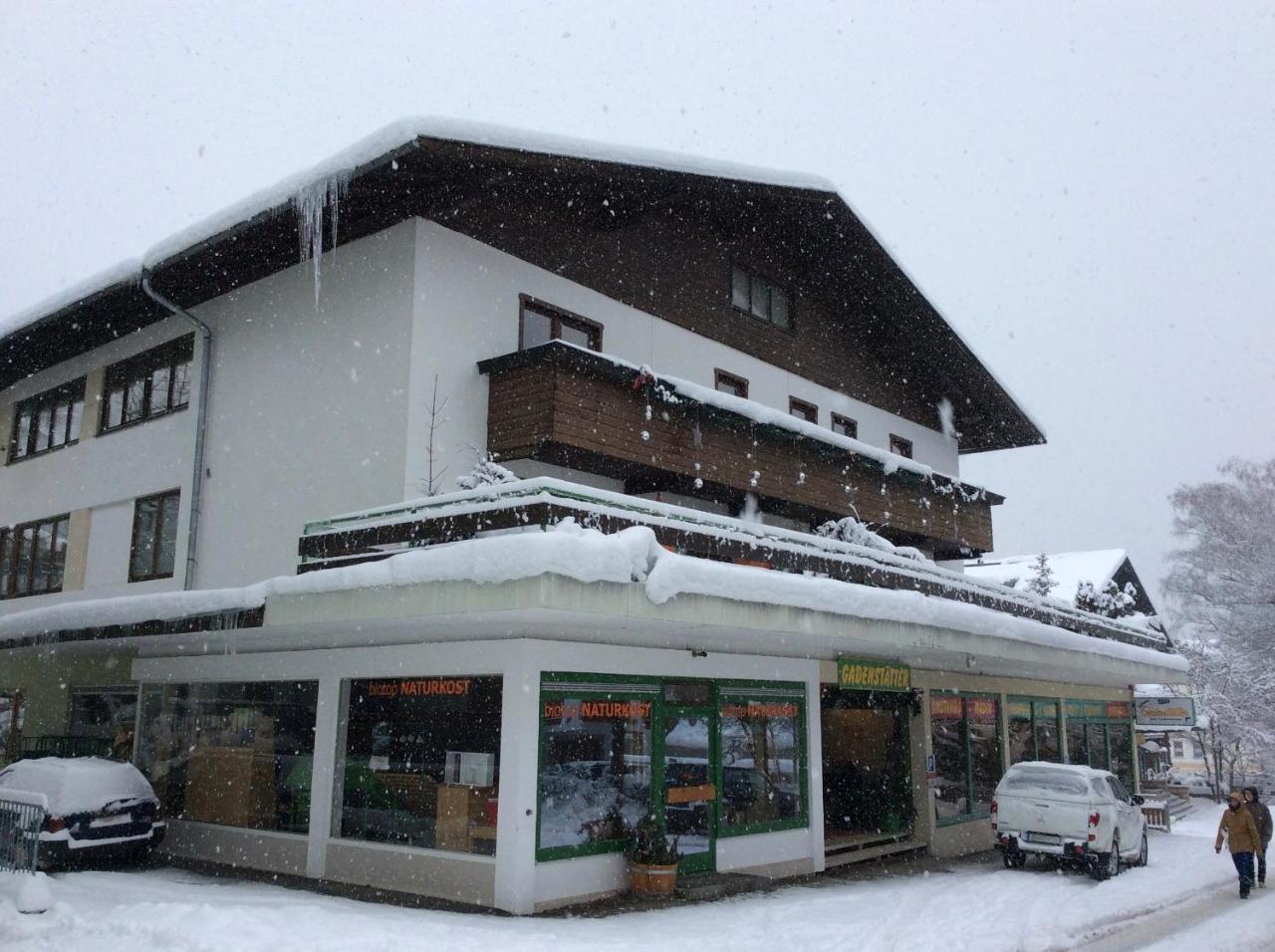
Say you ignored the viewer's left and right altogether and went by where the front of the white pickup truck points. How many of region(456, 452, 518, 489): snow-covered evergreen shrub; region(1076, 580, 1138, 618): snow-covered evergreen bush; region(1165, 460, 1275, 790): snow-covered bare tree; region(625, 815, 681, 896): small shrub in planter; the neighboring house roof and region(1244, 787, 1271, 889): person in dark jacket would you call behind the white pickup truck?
2

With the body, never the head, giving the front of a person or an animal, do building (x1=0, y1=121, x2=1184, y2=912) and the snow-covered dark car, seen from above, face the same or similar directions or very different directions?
very different directions

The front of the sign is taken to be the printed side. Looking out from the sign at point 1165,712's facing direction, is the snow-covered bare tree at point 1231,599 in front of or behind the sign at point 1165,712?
behind

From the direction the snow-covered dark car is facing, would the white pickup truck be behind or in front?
behind

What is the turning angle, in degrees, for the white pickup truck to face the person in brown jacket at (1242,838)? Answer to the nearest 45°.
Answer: approximately 45° to its right

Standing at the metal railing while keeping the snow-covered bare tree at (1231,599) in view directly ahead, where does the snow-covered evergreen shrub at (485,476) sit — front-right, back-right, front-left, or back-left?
front-right

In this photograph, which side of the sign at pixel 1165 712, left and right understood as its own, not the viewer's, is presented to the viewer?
front

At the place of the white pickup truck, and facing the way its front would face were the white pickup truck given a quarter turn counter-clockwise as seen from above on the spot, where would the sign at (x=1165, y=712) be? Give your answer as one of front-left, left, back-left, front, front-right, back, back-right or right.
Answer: front-right

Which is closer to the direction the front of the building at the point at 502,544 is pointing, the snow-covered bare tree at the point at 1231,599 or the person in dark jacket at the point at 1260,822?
the person in dark jacket

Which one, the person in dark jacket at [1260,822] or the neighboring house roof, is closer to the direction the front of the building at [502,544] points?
the person in dark jacket

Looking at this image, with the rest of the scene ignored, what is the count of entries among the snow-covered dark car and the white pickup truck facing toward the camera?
0

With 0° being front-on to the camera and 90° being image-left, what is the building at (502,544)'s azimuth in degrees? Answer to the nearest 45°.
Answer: approximately 315°

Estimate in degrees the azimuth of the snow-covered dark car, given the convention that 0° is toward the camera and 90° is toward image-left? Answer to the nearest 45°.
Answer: approximately 135°

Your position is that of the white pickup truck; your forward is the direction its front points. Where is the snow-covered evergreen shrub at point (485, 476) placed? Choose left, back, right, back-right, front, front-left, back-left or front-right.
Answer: back

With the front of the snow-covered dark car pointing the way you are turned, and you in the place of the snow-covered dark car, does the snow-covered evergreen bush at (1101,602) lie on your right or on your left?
on your right
